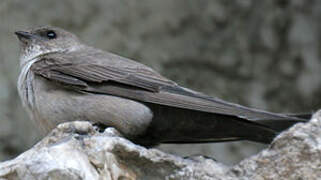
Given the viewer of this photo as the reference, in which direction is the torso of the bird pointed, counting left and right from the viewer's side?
facing to the left of the viewer
